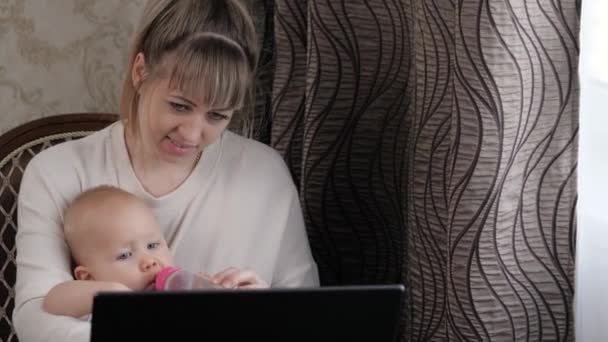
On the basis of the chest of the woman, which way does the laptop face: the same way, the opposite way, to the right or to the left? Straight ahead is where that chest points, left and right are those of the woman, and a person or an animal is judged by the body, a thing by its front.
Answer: the opposite way

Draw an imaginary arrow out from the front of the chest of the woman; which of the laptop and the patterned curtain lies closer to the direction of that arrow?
the laptop

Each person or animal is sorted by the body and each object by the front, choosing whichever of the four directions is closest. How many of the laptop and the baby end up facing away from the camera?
1

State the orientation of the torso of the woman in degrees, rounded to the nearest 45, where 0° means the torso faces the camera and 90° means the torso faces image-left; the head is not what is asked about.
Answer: approximately 0°

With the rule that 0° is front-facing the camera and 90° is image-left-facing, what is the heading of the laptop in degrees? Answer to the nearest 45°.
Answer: approximately 180°

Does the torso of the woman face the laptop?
yes

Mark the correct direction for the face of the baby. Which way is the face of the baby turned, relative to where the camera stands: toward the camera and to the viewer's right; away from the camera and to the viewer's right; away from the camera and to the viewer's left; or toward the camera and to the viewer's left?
toward the camera and to the viewer's right

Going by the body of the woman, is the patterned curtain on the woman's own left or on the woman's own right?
on the woman's own left

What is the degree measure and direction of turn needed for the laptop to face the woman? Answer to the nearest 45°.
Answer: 0° — it already faces them
